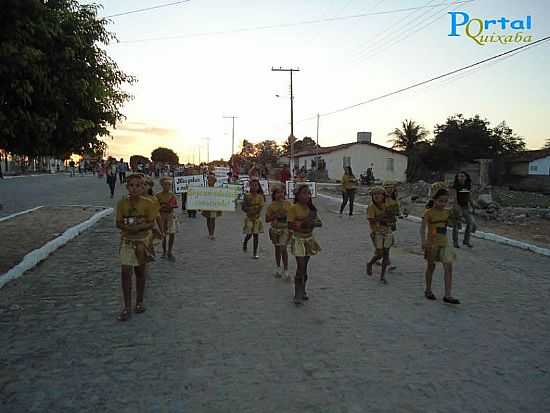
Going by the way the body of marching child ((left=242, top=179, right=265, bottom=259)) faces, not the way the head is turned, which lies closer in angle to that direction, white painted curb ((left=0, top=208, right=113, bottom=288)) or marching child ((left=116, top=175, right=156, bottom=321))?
the marching child

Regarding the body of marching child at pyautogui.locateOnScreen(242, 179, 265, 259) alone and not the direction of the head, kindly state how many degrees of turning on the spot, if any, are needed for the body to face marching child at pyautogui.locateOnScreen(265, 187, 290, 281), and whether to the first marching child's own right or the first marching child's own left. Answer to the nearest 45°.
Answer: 0° — they already face them

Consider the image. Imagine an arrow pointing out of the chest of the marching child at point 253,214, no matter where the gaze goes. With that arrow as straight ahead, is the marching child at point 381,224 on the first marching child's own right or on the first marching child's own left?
on the first marching child's own left

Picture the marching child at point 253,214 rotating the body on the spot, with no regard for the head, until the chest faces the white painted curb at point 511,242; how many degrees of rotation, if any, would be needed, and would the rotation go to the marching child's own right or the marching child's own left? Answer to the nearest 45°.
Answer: approximately 90° to the marching child's own left

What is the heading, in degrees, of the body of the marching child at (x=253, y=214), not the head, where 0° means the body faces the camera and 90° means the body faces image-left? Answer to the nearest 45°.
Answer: approximately 0°

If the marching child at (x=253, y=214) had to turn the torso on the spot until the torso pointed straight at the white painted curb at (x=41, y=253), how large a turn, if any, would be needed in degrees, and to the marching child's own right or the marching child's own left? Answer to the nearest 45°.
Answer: approximately 90° to the marching child's own right

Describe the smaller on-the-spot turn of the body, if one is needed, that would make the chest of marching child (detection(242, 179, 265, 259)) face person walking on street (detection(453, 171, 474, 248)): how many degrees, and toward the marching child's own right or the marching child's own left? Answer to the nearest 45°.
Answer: approximately 90° to the marching child's own left

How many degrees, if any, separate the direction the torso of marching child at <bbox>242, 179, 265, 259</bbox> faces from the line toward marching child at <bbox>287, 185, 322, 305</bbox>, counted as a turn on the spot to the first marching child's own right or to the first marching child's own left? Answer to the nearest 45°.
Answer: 0° — they already face them

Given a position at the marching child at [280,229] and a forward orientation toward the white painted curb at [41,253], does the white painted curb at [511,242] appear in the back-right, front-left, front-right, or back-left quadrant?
back-right
